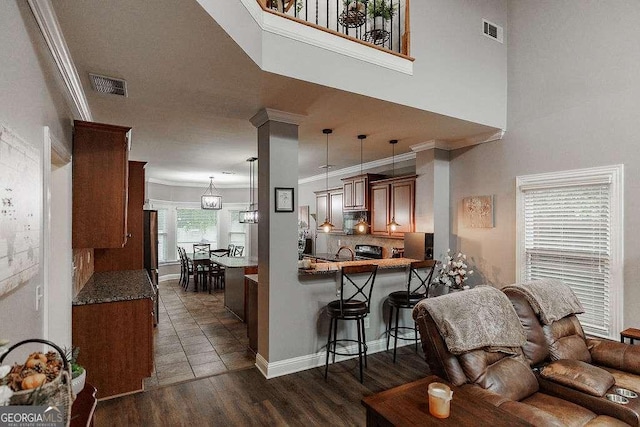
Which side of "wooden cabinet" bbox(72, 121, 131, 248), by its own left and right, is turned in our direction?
right

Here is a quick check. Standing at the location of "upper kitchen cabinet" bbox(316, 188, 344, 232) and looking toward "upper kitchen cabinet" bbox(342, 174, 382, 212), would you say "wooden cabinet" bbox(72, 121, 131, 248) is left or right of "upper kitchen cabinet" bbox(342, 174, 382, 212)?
right

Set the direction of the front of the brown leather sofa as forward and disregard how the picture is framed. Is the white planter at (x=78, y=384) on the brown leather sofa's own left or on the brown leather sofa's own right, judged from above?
on the brown leather sofa's own right

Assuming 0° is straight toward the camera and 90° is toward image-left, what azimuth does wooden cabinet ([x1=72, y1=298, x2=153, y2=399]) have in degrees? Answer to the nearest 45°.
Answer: approximately 270°

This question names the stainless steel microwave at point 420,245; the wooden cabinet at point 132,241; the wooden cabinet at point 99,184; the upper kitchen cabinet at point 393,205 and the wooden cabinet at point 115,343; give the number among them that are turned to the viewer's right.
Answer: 3

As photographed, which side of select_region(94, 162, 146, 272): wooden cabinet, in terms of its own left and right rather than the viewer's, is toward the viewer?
right

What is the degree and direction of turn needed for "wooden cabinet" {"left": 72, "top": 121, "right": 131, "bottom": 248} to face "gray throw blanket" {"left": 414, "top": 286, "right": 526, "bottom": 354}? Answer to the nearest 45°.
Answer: approximately 45° to its right

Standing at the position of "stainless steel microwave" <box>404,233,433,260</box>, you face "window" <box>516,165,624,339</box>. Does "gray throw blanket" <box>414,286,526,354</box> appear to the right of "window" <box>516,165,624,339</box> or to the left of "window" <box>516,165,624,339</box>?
right
